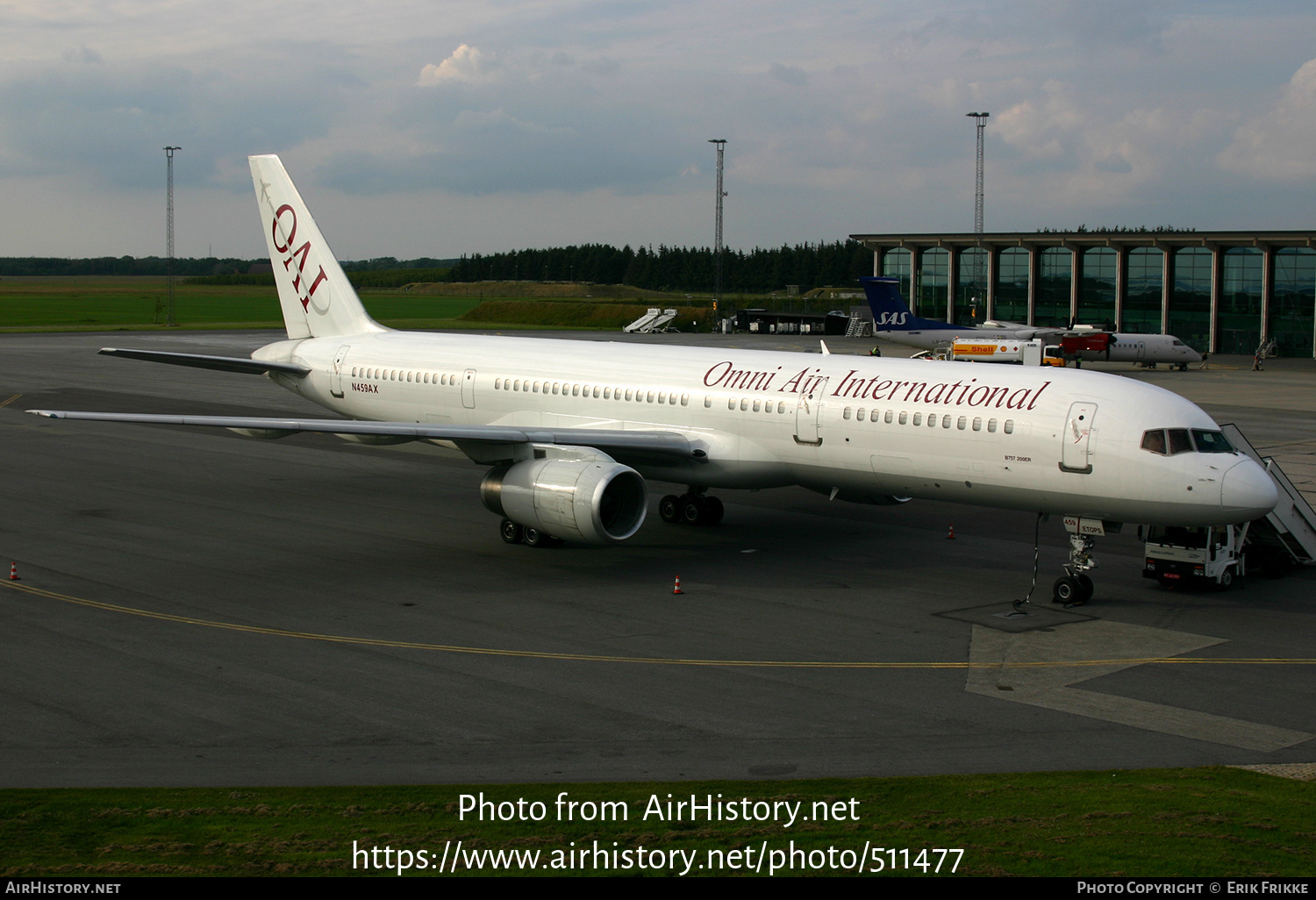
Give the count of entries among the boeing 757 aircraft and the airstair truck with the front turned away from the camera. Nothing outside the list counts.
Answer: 0

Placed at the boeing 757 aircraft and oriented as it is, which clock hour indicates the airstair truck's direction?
The airstair truck is roughly at 11 o'clock from the boeing 757 aircraft.

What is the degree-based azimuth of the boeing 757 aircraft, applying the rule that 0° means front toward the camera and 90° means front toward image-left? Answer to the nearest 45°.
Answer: approximately 315°
